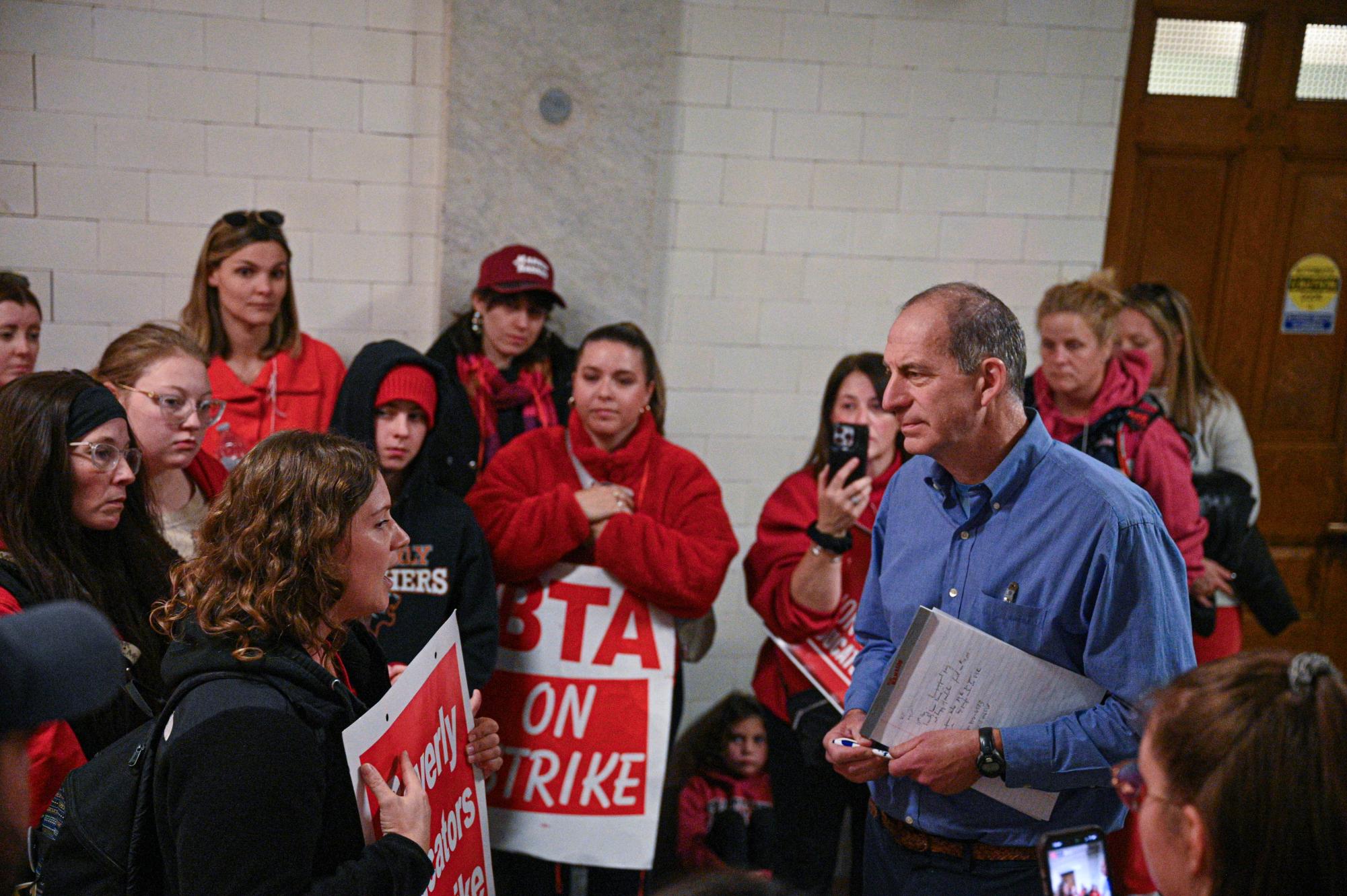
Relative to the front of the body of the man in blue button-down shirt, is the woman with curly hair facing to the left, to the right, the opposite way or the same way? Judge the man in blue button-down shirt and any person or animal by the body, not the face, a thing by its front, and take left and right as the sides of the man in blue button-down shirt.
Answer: the opposite way

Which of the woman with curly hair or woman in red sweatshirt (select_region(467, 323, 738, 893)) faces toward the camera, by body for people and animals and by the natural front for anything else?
the woman in red sweatshirt

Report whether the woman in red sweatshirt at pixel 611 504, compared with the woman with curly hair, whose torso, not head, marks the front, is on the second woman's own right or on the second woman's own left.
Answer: on the second woman's own left

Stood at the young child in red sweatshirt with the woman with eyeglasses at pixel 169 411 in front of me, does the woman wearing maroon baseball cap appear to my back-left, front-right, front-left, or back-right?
front-right

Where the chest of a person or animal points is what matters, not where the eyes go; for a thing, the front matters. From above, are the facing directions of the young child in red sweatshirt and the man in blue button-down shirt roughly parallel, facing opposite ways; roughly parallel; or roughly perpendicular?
roughly perpendicular

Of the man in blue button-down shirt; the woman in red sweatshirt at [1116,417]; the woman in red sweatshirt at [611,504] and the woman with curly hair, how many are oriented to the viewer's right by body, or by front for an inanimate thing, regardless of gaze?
1

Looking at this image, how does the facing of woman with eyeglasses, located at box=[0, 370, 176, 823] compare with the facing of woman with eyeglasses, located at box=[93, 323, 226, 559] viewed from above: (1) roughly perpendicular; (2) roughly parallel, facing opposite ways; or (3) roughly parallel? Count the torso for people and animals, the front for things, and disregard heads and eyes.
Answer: roughly parallel

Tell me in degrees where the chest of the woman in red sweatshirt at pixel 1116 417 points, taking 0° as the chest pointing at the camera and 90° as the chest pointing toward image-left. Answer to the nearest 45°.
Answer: approximately 45°

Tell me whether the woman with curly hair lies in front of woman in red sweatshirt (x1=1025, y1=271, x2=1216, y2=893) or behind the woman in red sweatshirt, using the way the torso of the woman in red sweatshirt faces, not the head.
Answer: in front

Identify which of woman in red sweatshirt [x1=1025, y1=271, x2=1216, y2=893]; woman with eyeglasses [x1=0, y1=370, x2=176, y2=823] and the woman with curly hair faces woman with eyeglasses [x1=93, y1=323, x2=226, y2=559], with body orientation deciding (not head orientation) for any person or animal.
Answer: the woman in red sweatshirt

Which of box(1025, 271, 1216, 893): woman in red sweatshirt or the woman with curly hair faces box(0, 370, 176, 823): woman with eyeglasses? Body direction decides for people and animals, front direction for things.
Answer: the woman in red sweatshirt

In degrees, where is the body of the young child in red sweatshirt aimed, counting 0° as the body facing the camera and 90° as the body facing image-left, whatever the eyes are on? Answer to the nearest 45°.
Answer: approximately 315°

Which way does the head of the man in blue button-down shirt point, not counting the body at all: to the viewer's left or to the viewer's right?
to the viewer's left

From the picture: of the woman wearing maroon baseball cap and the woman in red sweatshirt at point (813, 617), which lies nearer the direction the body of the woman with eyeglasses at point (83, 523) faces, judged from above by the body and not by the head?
the woman in red sweatshirt

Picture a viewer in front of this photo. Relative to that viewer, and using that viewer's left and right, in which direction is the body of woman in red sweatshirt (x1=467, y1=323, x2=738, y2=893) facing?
facing the viewer

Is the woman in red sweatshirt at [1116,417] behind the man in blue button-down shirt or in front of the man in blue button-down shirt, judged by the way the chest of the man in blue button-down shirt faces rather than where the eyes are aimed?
behind
